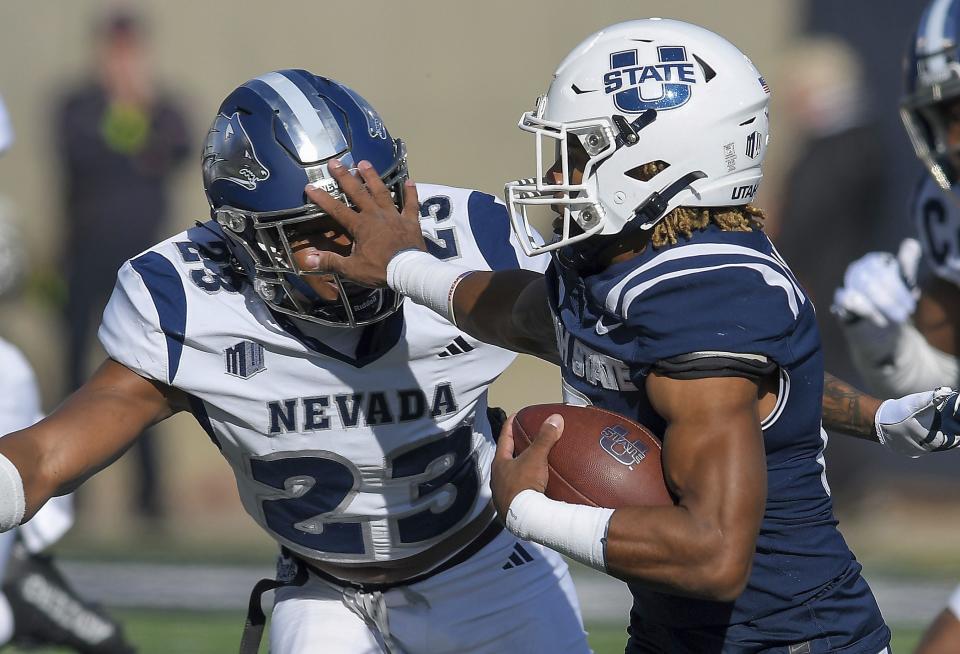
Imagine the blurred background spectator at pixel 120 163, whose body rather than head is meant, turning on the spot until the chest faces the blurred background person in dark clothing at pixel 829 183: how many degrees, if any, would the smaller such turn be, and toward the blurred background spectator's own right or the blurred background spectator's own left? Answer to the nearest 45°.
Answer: approximately 45° to the blurred background spectator's own left

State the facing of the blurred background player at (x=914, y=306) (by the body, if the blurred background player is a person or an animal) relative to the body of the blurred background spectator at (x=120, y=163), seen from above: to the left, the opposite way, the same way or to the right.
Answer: to the right

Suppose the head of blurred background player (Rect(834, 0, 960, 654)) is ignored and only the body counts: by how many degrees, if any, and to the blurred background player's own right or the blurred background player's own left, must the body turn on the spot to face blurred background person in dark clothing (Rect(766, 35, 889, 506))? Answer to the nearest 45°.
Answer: approximately 135° to the blurred background player's own right

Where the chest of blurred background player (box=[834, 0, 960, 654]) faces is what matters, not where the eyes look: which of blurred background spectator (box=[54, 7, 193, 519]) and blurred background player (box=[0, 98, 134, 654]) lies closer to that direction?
the blurred background player

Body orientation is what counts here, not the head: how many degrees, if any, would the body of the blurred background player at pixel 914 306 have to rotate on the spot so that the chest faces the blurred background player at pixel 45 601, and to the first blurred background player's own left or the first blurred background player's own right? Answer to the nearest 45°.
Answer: approximately 45° to the first blurred background player's own right

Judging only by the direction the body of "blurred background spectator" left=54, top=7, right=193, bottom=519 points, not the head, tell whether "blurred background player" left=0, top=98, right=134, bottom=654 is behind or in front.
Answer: in front
